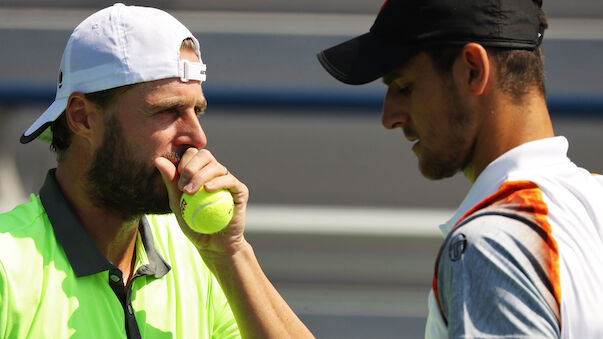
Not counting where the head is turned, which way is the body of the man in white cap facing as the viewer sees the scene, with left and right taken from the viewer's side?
facing the viewer and to the right of the viewer

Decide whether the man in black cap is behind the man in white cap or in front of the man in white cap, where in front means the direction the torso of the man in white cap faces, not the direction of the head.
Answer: in front

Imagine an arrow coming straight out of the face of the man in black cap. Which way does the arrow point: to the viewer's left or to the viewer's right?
to the viewer's left
